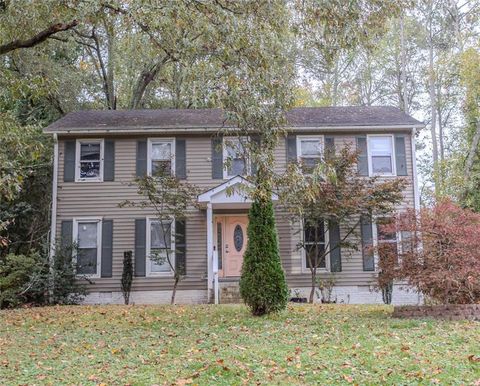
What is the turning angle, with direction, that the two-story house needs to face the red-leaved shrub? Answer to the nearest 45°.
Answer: approximately 45° to its left

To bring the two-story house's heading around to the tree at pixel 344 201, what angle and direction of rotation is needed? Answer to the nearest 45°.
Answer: approximately 90° to its left

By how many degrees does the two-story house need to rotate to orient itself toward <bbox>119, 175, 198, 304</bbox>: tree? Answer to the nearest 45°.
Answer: approximately 45° to its right

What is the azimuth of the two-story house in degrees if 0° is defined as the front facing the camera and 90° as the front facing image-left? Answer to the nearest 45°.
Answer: approximately 0°

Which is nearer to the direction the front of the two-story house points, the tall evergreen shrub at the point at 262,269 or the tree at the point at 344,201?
the tall evergreen shrub

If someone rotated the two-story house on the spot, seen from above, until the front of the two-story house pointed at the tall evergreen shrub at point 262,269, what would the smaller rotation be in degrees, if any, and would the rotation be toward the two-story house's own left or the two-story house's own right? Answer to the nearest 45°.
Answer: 0° — it already faces it
